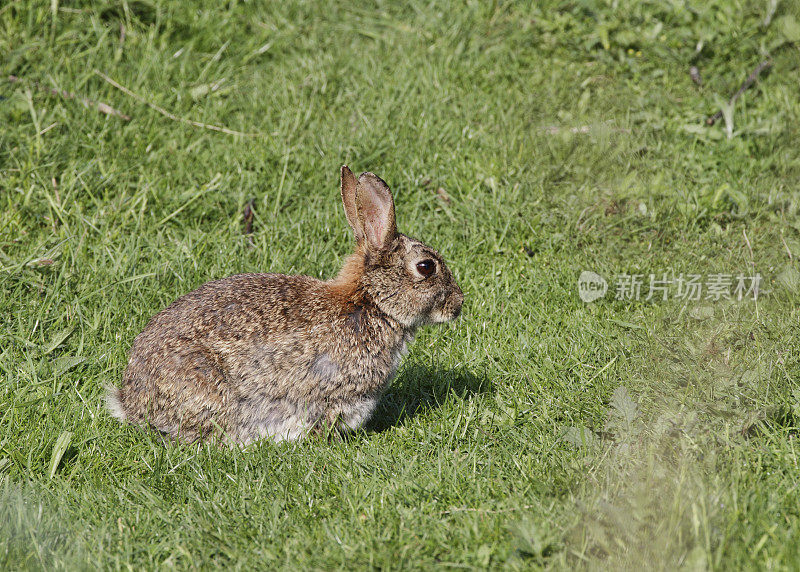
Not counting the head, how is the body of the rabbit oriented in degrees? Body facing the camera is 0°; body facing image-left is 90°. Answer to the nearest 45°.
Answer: approximately 270°

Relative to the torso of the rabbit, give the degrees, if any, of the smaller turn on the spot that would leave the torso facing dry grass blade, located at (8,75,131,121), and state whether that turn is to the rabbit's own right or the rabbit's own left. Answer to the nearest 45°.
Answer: approximately 135° to the rabbit's own left
